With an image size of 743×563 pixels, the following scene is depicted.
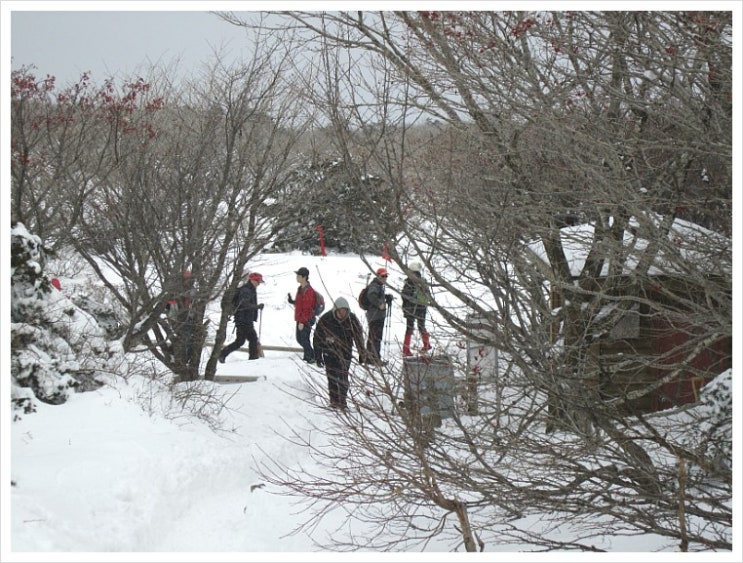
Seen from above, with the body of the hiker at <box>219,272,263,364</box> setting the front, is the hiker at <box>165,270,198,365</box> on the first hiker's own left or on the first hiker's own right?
on the first hiker's own right

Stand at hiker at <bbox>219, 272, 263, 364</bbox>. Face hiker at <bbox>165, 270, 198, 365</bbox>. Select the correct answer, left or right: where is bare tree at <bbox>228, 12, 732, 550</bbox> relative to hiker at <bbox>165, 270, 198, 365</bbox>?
left

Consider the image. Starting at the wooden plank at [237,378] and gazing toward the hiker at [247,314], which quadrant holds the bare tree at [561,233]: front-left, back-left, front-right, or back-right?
back-right
